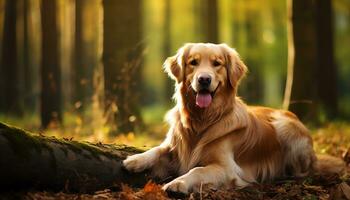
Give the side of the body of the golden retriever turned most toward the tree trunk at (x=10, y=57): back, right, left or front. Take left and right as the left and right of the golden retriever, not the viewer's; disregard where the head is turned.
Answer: right

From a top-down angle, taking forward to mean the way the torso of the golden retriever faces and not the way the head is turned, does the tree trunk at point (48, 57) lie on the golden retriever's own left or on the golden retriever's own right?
on the golden retriever's own right

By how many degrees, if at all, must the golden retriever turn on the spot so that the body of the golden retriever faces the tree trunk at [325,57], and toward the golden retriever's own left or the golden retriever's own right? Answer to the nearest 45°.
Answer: approximately 135° to the golden retriever's own right

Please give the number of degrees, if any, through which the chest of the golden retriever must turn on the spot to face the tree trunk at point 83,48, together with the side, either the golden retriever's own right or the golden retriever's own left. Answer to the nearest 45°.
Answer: approximately 135° to the golden retriever's own right

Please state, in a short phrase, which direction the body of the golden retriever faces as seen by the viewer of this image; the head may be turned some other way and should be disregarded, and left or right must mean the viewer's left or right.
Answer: facing the viewer and to the left of the viewer

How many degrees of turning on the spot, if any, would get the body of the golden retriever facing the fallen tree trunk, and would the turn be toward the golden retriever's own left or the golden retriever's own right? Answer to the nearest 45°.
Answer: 0° — it already faces it

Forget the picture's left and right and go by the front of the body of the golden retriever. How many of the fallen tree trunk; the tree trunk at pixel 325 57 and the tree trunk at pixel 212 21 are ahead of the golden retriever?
1
